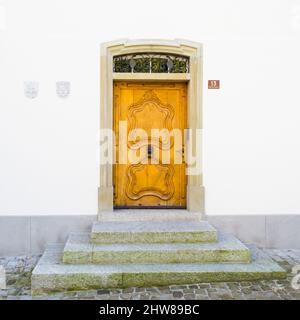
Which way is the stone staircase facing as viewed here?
toward the camera

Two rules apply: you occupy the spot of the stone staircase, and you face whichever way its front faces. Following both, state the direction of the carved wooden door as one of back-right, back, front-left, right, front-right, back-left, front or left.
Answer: back

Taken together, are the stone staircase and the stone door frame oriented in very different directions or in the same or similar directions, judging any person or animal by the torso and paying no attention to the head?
same or similar directions

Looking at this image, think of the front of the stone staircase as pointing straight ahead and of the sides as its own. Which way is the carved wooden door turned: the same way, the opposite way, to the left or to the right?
the same way

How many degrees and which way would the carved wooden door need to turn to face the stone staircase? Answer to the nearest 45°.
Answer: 0° — it already faces it

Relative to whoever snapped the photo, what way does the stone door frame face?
facing the viewer

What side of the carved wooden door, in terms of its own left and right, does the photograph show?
front

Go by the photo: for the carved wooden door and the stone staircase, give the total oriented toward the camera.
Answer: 2
